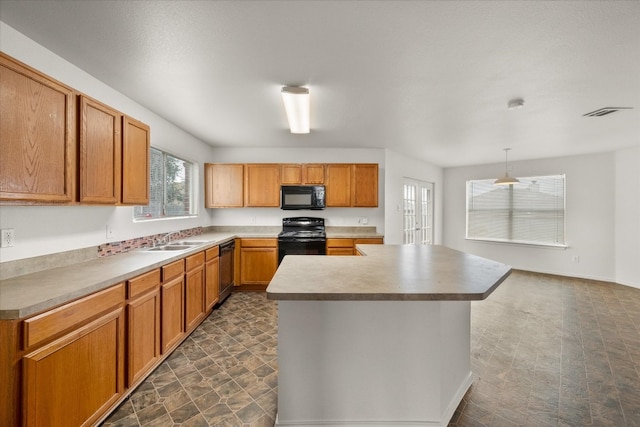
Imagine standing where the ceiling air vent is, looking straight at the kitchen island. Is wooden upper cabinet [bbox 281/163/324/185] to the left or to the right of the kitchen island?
right

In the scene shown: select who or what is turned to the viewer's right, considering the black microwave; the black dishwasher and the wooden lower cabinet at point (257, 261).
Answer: the black dishwasher

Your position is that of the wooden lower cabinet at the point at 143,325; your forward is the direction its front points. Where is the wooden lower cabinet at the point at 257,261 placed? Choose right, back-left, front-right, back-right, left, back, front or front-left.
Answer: left

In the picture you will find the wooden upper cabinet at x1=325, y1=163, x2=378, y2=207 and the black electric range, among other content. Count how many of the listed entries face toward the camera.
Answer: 2

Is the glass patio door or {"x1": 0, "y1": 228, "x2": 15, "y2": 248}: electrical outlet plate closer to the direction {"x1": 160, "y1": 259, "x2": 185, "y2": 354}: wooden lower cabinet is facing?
the glass patio door

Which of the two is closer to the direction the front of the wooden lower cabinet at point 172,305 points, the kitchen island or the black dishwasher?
the kitchen island

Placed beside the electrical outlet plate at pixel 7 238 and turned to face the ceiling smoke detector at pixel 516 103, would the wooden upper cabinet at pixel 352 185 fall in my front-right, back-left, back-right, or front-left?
front-left

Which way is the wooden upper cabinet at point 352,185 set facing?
toward the camera

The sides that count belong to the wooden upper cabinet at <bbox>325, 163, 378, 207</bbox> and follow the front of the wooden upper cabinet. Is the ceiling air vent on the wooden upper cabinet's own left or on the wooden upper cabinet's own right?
on the wooden upper cabinet's own left

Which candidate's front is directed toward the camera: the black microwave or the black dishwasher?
the black microwave

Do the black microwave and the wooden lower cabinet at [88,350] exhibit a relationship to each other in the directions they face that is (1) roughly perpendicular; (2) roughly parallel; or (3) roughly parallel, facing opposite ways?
roughly perpendicular

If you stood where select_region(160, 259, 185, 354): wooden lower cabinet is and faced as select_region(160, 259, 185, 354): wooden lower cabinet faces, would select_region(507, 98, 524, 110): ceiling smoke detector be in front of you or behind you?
in front

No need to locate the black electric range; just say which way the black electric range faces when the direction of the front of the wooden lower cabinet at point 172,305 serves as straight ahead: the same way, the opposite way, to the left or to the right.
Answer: to the right

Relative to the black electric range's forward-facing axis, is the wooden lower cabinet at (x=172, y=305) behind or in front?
in front

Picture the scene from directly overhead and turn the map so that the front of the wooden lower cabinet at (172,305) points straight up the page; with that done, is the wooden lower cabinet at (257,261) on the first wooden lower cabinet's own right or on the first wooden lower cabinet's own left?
on the first wooden lower cabinet's own left

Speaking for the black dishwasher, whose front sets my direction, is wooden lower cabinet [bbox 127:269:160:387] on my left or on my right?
on my right

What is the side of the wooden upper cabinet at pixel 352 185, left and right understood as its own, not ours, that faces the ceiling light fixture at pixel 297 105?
front

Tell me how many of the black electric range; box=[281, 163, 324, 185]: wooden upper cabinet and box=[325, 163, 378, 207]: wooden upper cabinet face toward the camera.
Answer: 3

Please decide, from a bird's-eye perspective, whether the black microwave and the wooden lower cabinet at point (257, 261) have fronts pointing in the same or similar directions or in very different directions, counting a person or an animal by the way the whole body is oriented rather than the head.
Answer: same or similar directions

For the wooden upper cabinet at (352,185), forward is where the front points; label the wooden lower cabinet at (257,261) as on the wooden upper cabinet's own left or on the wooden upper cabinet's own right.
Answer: on the wooden upper cabinet's own right
